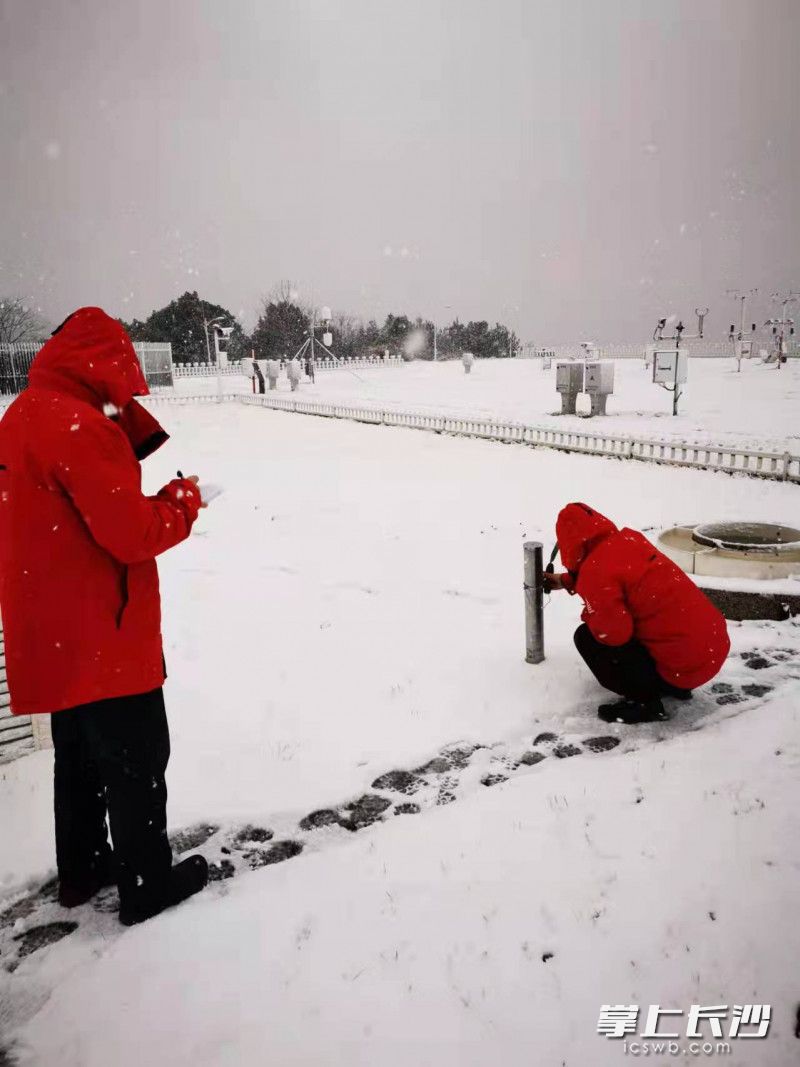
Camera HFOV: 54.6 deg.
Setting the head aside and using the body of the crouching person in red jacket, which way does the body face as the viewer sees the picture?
to the viewer's left

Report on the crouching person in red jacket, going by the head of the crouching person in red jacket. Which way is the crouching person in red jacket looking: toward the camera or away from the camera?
away from the camera

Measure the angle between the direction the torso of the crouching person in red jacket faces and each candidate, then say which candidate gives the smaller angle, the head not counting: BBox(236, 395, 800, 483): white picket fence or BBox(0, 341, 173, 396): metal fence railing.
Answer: the metal fence railing

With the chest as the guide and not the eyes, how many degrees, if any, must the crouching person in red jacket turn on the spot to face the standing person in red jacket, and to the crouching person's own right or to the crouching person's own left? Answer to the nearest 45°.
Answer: approximately 45° to the crouching person's own left

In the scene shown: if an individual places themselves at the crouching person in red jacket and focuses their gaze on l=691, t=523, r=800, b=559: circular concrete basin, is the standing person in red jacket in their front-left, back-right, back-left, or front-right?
back-left

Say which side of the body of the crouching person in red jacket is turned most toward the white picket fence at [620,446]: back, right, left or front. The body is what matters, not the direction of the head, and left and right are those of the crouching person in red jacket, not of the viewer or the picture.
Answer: right

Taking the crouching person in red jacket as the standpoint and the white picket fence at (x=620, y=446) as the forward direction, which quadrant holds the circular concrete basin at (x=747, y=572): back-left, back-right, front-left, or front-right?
front-right

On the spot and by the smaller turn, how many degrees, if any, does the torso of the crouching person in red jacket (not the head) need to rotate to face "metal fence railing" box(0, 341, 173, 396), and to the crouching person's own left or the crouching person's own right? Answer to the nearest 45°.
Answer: approximately 45° to the crouching person's own right

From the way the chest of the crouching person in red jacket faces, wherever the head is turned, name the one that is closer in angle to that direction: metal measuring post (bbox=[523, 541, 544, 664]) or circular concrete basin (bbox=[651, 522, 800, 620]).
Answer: the metal measuring post

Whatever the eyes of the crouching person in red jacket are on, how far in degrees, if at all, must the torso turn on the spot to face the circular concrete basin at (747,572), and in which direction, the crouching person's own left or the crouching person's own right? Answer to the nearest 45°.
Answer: approximately 90° to the crouching person's own right

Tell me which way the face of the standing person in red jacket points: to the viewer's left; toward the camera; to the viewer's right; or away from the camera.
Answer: to the viewer's right

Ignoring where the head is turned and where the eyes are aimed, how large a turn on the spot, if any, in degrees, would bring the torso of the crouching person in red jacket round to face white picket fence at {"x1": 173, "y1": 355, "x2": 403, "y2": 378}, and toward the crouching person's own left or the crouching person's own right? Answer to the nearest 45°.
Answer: approximately 45° to the crouching person's own right
